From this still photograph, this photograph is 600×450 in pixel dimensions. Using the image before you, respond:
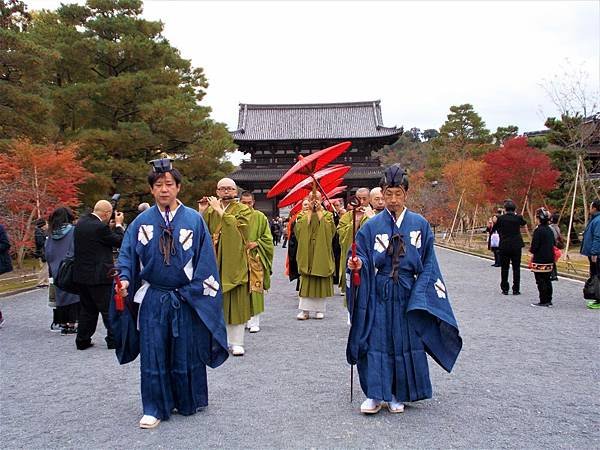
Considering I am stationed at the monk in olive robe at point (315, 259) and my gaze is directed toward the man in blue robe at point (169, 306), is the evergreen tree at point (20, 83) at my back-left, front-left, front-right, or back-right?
back-right

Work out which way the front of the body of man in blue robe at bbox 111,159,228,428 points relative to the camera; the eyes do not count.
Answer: toward the camera

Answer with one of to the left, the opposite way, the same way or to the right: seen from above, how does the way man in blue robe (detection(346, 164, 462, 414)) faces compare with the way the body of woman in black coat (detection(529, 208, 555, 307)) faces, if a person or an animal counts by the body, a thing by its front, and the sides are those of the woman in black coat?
to the left

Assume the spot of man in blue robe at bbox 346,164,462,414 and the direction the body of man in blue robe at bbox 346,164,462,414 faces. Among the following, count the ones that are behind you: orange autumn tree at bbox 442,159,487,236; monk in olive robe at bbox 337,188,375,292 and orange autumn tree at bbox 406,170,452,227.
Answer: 3

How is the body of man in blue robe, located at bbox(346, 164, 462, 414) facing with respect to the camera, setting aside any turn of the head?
toward the camera

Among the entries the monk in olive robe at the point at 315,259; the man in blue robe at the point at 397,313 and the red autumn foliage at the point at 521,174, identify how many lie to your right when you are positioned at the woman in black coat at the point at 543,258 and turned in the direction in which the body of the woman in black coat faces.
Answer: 1

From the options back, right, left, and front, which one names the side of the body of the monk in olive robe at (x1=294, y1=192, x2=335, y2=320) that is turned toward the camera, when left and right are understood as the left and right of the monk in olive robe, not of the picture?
front

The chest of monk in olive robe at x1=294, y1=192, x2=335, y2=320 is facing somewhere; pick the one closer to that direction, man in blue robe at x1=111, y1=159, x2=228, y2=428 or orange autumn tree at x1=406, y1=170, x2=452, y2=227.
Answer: the man in blue robe

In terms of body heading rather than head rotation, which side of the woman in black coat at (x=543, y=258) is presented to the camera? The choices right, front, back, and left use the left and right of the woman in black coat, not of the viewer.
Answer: left

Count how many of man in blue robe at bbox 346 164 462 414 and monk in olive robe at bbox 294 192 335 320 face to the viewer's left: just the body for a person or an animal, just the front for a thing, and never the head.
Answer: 0
